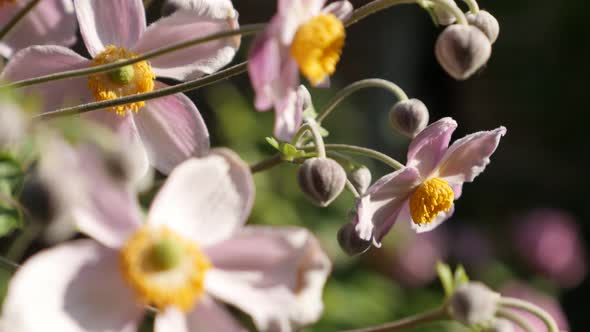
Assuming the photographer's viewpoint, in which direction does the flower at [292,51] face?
facing to the right of the viewer
